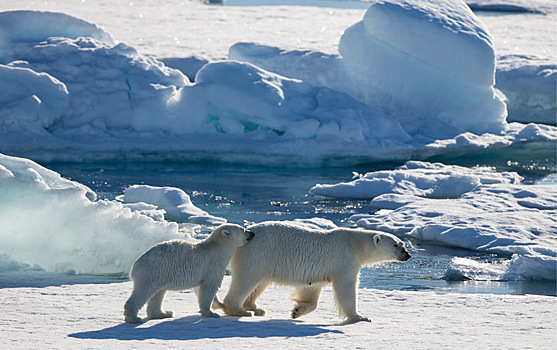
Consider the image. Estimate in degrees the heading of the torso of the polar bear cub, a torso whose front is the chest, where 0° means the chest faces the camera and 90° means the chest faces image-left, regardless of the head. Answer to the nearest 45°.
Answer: approximately 270°

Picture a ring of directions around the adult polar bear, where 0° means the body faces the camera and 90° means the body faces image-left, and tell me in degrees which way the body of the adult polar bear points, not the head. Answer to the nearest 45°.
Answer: approximately 270°

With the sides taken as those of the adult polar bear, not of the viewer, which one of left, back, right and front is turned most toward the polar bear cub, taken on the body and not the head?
back

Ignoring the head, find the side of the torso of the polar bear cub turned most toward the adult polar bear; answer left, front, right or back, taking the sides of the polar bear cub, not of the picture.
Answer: front

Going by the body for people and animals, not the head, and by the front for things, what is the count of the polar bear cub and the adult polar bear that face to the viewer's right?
2
